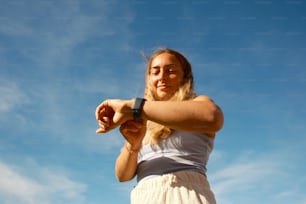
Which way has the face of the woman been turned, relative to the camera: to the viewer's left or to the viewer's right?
to the viewer's left

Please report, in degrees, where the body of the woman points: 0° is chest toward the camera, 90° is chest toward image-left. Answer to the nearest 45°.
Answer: approximately 0°
